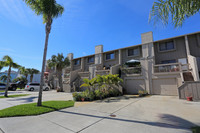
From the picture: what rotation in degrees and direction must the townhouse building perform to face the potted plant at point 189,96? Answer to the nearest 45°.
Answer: approximately 45° to its left

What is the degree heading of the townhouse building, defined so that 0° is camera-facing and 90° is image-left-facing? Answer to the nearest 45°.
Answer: approximately 45°

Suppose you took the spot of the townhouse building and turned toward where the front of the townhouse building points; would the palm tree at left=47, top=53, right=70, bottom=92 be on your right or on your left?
on your right
